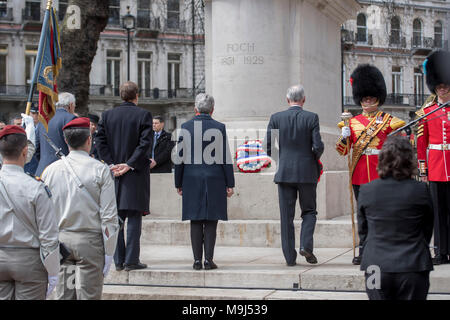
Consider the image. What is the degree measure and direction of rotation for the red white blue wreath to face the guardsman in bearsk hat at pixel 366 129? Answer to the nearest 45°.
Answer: approximately 45° to its left

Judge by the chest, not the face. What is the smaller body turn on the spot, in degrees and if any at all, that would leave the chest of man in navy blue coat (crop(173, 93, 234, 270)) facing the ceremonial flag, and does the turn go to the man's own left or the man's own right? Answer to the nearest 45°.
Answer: approximately 45° to the man's own left

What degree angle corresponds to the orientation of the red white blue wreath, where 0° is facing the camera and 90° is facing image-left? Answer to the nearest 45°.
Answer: approximately 0°

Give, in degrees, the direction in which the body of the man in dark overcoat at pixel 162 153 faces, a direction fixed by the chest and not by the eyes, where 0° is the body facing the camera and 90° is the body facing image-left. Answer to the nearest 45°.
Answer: approximately 45°

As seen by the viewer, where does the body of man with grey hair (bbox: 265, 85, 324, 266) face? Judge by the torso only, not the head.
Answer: away from the camera

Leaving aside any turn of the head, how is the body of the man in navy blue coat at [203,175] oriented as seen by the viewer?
away from the camera

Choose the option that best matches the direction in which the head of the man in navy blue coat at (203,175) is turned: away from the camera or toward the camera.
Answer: away from the camera

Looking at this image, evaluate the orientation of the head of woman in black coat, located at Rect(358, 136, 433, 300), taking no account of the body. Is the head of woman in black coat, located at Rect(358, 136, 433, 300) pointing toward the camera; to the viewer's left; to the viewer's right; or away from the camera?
away from the camera

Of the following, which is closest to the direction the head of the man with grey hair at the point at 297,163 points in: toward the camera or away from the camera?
away from the camera

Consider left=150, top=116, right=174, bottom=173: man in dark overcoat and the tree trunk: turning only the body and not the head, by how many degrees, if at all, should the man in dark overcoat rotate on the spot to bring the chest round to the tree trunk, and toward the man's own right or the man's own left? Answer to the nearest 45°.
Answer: approximately 90° to the man's own right

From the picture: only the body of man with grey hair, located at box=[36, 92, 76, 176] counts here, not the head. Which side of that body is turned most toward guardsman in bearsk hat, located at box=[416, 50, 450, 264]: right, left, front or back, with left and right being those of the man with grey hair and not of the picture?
right

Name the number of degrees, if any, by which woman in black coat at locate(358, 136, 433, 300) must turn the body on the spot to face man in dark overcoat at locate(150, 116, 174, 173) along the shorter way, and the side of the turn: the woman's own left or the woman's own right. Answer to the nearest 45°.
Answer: approximately 45° to the woman's own left

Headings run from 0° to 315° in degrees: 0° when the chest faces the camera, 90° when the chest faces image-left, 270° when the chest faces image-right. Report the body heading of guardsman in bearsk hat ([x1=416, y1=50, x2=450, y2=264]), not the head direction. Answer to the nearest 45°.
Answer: approximately 0°
